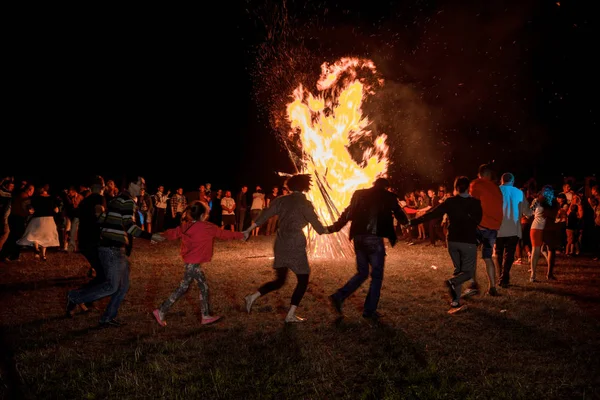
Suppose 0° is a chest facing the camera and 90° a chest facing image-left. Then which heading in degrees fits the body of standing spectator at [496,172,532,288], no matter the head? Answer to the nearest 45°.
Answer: approximately 135°

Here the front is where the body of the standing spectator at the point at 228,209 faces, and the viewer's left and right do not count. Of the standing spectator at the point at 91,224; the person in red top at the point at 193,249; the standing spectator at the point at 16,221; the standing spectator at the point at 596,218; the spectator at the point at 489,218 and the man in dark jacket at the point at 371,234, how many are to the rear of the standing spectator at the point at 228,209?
0

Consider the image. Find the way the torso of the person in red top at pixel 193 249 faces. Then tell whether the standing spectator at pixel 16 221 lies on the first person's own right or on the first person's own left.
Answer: on the first person's own left

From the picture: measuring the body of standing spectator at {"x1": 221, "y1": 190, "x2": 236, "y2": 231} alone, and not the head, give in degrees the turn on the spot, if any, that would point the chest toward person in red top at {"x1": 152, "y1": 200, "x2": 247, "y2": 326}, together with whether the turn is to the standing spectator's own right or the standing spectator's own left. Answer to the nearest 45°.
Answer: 0° — they already face them

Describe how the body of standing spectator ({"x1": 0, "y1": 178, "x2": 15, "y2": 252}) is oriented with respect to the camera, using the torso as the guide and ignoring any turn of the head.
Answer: to the viewer's right

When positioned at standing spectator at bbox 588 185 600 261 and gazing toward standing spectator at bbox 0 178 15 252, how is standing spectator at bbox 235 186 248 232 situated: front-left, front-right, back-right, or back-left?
front-right

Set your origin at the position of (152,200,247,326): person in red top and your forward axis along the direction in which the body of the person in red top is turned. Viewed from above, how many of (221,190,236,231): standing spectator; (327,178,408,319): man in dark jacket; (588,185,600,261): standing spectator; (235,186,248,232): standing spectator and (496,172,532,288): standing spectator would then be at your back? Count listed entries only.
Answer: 0

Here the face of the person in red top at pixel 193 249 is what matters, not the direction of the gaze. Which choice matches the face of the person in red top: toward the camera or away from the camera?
away from the camera

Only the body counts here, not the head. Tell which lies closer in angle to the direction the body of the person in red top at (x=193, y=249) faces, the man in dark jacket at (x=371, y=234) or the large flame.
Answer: the large flame

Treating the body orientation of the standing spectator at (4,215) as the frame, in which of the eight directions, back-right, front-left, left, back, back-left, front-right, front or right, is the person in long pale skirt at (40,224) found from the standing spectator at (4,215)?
front

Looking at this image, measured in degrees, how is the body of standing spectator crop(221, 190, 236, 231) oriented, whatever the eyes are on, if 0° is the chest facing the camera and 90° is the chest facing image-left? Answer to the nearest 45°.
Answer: approximately 0°

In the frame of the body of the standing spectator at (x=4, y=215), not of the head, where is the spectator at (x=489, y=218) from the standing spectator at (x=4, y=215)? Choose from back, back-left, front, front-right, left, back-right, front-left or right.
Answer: front-right

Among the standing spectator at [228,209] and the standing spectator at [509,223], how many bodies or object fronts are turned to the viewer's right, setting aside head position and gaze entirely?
0
